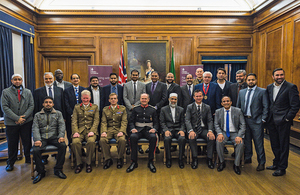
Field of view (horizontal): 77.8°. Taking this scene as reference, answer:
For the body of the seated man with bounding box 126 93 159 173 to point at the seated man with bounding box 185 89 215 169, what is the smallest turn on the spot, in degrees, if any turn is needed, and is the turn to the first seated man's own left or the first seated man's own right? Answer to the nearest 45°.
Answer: approximately 90° to the first seated man's own left

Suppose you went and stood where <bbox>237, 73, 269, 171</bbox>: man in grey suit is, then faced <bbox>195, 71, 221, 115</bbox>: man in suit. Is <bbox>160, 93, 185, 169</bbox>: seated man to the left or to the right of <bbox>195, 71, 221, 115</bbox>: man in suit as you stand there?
left

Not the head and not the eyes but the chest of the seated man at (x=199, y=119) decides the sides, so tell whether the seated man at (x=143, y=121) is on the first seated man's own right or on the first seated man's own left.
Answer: on the first seated man's own right

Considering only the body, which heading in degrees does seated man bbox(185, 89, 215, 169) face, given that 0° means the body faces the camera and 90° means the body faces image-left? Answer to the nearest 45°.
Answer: approximately 0°

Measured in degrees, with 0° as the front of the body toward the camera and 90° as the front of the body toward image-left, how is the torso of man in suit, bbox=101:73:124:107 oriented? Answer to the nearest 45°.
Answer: approximately 0°

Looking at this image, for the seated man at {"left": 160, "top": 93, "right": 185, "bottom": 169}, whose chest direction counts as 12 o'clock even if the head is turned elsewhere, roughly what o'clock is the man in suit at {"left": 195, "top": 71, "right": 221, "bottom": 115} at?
The man in suit is roughly at 8 o'clock from the seated man.

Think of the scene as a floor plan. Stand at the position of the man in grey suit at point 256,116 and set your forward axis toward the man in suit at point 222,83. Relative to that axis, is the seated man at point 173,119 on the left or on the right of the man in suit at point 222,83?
left

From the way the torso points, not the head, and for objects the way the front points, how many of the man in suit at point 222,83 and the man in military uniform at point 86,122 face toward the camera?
2
